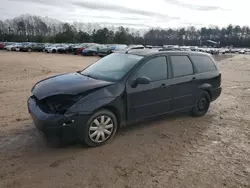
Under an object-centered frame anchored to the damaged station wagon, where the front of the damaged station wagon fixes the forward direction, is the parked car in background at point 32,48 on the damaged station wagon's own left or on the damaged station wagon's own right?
on the damaged station wagon's own right
